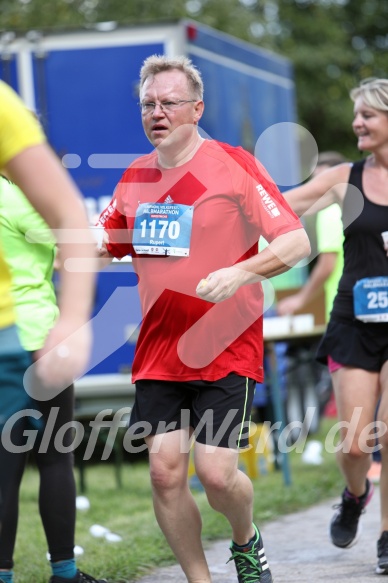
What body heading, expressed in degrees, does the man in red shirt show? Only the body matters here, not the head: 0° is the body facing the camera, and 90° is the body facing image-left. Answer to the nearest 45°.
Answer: approximately 45°

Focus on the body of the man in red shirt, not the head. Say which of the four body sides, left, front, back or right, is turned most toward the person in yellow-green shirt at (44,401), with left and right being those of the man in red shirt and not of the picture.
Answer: right

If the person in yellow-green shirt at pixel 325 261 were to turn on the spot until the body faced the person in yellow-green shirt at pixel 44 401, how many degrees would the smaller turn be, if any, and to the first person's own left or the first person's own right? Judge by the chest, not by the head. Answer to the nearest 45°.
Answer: approximately 90° to the first person's own left

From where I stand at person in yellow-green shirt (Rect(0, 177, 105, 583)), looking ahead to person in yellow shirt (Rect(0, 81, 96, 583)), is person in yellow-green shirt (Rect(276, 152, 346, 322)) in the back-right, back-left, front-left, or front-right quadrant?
back-left

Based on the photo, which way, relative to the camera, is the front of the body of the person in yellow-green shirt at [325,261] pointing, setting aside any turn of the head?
to the viewer's left
